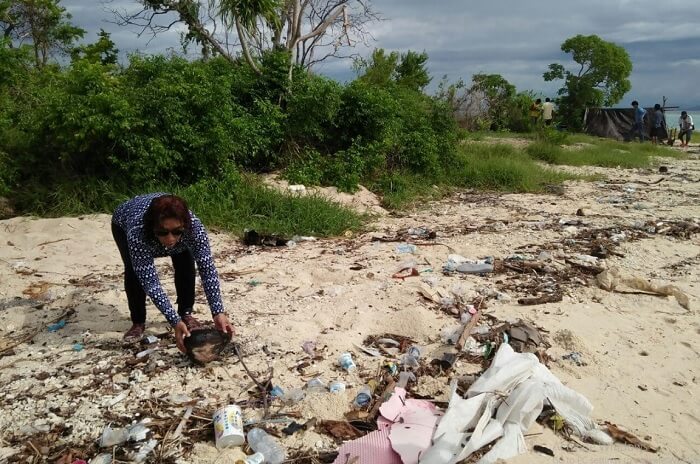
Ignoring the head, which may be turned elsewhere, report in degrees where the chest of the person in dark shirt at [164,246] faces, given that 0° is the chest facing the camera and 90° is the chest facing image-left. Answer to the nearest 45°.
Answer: approximately 315°

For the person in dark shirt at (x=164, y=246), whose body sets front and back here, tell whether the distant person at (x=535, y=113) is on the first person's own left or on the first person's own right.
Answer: on the first person's own left

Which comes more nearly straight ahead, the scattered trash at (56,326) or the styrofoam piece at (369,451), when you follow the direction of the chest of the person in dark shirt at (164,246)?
the styrofoam piece

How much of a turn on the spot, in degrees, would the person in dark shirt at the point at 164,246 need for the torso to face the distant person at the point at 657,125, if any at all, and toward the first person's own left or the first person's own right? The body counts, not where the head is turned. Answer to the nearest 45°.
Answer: approximately 90° to the first person's own left

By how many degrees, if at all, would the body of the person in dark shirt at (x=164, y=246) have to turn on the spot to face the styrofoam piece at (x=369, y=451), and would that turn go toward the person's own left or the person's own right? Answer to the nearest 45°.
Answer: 0° — they already face it
